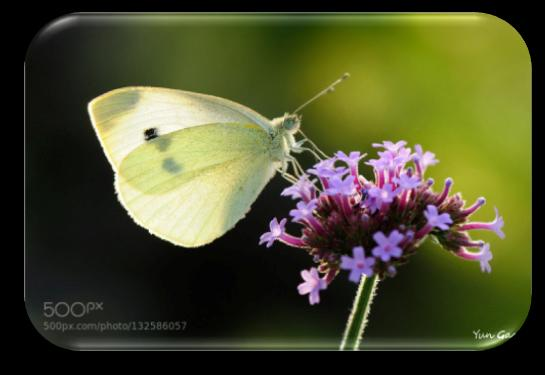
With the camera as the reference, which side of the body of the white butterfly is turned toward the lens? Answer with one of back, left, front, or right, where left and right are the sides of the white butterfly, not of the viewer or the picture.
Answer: right
